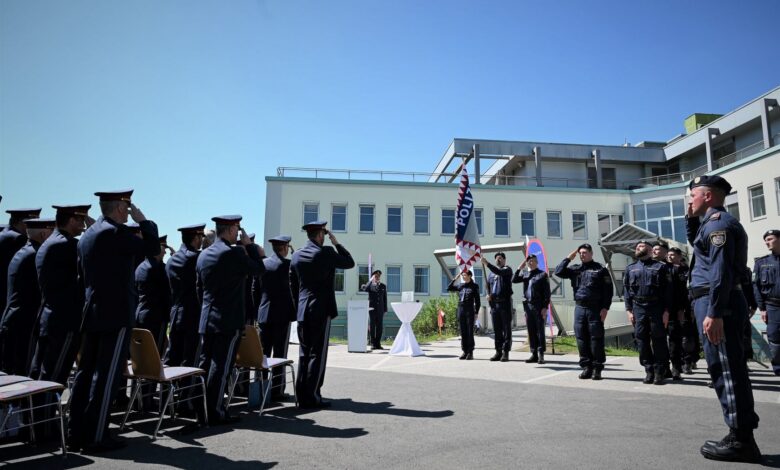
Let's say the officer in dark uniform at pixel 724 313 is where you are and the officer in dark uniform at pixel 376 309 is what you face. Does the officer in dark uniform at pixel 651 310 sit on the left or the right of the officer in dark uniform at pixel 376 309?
right

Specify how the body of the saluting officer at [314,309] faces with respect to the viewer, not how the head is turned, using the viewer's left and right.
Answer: facing away from the viewer and to the right of the viewer

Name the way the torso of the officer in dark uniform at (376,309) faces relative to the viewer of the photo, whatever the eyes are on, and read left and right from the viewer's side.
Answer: facing the viewer

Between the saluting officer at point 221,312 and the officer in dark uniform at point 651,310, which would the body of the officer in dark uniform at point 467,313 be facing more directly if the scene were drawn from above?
the saluting officer

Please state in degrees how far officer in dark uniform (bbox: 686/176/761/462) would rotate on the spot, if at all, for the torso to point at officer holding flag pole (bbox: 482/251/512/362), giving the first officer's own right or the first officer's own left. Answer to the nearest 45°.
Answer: approximately 45° to the first officer's own right

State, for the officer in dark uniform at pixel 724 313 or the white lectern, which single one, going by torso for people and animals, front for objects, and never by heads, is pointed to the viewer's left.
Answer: the officer in dark uniform

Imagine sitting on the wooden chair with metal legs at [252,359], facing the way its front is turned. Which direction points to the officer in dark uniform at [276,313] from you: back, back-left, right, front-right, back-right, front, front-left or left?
front-left

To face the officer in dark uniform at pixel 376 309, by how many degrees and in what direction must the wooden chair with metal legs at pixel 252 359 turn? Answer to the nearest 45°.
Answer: approximately 45° to its left

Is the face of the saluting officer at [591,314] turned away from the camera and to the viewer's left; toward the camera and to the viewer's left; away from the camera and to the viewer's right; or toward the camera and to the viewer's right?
toward the camera and to the viewer's left

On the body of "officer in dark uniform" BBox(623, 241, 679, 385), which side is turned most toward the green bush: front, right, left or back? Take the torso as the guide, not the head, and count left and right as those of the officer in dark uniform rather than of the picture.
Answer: right

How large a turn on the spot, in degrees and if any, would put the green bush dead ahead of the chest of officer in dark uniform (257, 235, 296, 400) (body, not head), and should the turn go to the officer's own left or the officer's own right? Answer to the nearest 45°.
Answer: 0° — they already face it

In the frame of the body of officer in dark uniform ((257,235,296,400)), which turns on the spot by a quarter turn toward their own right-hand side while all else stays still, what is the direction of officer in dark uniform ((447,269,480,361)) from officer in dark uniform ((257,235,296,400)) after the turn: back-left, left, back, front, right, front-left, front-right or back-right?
left

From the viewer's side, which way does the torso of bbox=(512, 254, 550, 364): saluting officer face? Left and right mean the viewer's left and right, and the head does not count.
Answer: facing the viewer and to the left of the viewer

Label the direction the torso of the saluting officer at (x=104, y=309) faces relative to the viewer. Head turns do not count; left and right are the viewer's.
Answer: facing away from the viewer and to the right of the viewer

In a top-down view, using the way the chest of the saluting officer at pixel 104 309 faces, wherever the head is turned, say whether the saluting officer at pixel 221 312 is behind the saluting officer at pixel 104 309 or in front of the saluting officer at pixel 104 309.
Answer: in front

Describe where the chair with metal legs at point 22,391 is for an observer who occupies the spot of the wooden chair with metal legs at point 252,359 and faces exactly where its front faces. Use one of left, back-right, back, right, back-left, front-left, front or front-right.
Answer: back
